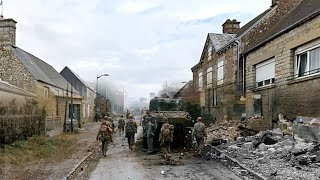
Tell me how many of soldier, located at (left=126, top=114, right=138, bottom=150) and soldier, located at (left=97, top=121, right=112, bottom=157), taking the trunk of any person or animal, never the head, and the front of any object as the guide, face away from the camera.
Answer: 2

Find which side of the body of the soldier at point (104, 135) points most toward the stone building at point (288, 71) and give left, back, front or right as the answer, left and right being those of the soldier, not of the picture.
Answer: right

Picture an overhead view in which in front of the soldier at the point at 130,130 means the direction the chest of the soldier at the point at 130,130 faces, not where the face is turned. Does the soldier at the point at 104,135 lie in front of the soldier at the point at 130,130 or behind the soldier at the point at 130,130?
behind

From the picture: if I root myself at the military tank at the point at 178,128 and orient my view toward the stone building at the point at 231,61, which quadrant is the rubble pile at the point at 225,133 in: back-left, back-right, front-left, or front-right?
front-right

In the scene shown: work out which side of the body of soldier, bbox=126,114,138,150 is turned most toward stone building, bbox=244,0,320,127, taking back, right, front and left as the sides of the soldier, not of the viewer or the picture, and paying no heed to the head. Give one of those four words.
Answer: right

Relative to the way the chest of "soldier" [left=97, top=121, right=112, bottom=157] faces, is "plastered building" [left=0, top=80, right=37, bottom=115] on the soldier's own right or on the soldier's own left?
on the soldier's own left

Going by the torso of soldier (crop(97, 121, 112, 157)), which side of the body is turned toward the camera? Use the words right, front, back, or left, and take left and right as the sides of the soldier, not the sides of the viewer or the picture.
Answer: back

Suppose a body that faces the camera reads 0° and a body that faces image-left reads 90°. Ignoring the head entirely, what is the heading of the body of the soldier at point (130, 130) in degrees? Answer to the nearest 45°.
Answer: approximately 180°

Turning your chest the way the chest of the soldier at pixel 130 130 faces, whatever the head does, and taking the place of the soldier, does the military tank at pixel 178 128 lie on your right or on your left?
on your right
